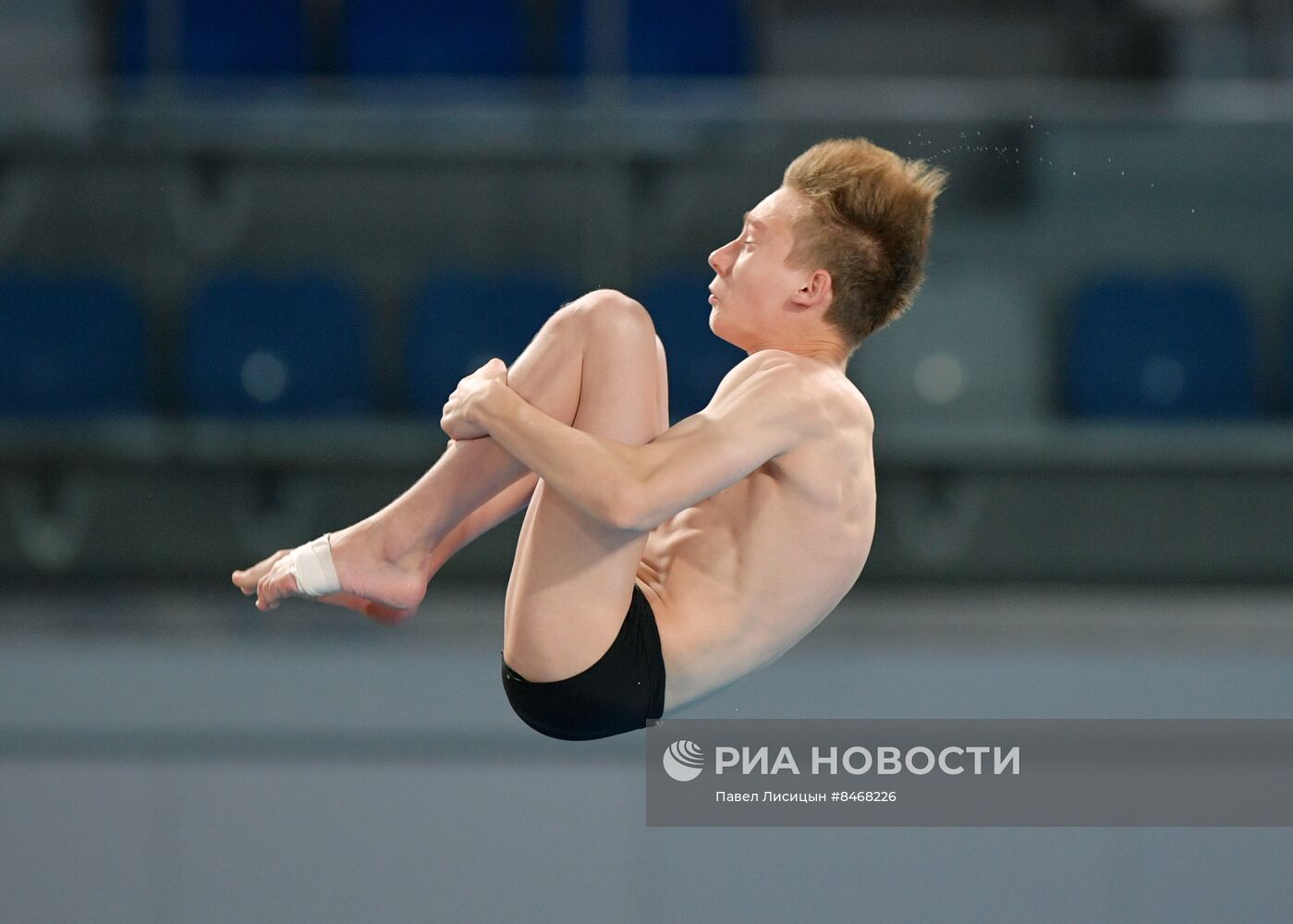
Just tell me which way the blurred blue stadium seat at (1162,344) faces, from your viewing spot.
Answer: facing the viewer

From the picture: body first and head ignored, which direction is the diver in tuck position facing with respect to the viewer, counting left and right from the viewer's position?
facing to the left of the viewer

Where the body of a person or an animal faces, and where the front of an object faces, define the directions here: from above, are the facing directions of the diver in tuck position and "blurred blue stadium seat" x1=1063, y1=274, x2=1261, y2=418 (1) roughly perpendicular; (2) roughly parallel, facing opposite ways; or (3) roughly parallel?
roughly perpendicular

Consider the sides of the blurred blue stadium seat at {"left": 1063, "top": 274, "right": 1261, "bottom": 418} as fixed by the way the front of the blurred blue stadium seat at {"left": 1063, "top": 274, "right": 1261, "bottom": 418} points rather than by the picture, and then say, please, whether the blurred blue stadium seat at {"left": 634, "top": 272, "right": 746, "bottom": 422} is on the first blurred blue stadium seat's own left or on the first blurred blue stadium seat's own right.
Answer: on the first blurred blue stadium seat's own right

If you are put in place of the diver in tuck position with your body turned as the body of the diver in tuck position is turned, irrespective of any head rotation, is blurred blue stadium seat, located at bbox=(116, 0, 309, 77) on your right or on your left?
on your right

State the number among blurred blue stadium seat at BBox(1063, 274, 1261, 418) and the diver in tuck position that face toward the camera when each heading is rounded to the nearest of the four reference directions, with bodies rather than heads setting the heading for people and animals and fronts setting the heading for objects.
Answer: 1

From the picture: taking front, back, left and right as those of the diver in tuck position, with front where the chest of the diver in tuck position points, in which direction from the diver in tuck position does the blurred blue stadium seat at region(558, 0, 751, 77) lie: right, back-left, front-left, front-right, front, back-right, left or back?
right

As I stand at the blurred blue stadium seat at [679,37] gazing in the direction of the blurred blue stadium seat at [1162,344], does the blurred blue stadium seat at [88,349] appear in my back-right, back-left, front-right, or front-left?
back-right

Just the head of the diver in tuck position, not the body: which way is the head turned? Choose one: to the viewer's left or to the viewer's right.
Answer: to the viewer's left

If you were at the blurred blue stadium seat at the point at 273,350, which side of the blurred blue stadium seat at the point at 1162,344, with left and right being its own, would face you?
right

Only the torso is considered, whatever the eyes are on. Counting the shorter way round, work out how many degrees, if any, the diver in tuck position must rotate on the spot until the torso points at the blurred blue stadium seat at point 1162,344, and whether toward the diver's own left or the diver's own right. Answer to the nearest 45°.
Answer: approximately 135° to the diver's own right

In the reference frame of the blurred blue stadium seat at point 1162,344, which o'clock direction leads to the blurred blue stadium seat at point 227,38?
the blurred blue stadium seat at point 227,38 is roughly at 3 o'clock from the blurred blue stadium seat at point 1162,344.
